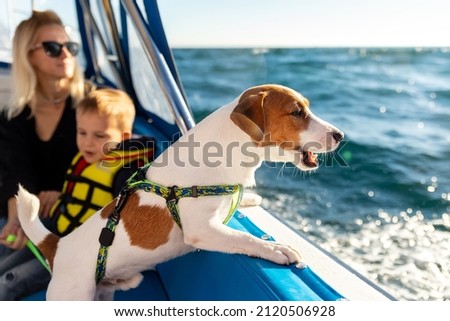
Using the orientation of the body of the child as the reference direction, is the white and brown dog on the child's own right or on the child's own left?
on the child's own left

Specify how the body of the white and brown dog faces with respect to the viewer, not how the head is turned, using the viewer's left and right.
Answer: facing to the right of the viewer

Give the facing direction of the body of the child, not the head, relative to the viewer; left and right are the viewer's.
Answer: facing the viewer and to the left of the viewer

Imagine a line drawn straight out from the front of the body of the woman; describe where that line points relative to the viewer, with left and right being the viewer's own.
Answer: facing the viewer and to the right of the viewer

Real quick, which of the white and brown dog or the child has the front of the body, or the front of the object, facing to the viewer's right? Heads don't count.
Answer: the white and brown dog

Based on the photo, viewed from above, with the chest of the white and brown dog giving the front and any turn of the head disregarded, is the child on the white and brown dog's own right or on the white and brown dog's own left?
on the white and brown dog's own left
